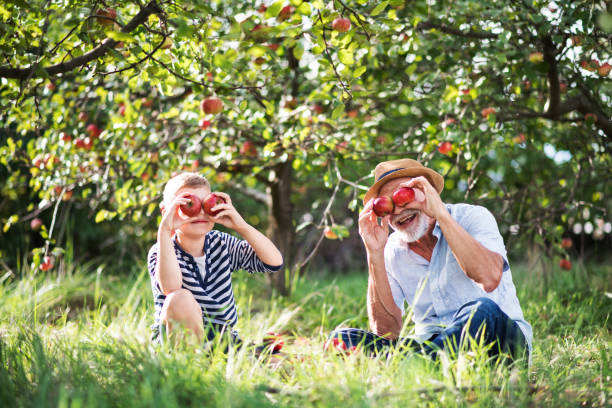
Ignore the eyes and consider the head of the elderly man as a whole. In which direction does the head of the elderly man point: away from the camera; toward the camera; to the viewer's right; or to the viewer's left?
toward the camera

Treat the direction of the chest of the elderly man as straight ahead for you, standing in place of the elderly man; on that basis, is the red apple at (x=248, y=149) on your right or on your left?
on your right

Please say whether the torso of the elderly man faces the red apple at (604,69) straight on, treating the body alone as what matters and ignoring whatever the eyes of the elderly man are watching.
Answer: no

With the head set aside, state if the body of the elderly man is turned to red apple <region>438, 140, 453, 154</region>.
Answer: no

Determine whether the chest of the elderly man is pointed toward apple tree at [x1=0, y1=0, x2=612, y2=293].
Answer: no

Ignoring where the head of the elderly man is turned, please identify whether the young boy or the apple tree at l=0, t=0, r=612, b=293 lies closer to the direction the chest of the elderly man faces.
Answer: the young boy

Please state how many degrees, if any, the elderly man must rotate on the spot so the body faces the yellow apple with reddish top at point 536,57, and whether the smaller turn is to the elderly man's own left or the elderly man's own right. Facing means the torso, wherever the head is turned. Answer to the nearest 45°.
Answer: approximately 180°

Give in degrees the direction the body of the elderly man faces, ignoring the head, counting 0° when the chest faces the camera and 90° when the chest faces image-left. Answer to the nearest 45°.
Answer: approximately 45°

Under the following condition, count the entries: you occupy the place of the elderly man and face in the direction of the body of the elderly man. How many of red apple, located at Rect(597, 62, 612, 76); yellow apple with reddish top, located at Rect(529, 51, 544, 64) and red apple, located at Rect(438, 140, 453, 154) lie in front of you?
0

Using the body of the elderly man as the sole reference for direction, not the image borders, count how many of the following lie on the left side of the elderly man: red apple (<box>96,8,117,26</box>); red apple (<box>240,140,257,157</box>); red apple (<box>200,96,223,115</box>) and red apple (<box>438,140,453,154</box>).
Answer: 0
